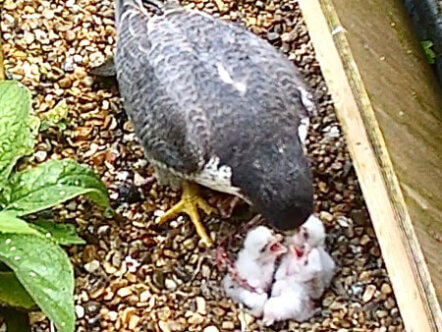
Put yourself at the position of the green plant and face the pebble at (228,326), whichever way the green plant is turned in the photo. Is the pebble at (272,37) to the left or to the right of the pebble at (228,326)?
left

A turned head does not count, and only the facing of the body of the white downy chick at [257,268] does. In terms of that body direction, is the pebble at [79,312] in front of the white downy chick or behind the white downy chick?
behind
